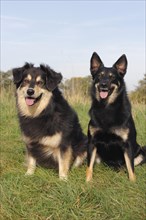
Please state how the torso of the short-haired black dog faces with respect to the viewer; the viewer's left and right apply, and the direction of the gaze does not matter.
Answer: facing the viewer

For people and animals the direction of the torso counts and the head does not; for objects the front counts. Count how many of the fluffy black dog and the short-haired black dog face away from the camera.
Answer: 0

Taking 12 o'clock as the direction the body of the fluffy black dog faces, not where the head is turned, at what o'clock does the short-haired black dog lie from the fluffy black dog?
The short-haired black dog is roughly at 8 o'clock from the fluffy black dog.

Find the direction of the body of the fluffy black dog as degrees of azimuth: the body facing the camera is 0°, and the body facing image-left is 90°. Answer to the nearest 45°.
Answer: approximately 45°

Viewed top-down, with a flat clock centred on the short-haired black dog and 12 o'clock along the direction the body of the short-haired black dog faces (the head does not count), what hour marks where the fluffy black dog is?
The fluffy black dog is roughly at 3 o'clock from the short-haired black dog.
